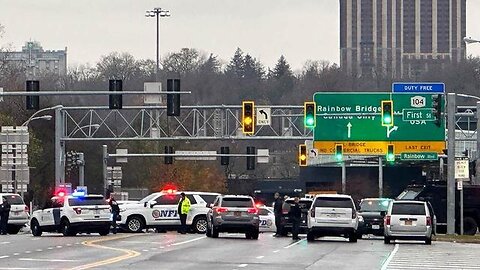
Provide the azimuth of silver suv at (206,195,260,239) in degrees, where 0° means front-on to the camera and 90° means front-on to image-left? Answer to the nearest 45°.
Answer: approximately 180°

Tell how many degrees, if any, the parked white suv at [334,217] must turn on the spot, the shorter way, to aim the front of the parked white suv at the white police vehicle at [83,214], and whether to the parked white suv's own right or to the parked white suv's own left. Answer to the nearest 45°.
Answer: approximately 90° to the parked white suv's own left

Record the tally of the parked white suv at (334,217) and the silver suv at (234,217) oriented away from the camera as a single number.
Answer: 2

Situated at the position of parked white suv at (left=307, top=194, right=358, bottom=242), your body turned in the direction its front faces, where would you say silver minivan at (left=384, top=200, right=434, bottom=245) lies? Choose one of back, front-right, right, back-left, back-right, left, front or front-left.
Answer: right

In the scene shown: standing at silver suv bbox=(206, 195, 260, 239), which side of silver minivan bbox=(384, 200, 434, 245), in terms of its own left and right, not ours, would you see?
left

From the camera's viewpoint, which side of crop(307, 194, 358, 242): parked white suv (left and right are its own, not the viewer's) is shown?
back

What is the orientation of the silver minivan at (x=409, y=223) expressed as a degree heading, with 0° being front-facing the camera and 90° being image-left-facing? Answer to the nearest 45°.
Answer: approximately 180°

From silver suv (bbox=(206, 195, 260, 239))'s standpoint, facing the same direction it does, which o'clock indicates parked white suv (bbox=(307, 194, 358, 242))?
The parked white suv is roughly at 3 o'clock from the silver suv.

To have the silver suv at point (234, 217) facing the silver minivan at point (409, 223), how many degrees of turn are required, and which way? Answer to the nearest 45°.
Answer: approximately 90° to its right

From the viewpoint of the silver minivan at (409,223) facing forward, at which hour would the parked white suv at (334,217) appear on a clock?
The parked white suv is roughly at 9 o'clock from the silver minivan.

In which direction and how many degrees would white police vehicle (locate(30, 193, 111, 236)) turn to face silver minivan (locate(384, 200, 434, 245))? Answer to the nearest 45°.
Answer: approximately 135° to its right

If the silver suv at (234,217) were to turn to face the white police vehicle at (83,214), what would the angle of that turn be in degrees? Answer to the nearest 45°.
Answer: approximately 90° to its left
